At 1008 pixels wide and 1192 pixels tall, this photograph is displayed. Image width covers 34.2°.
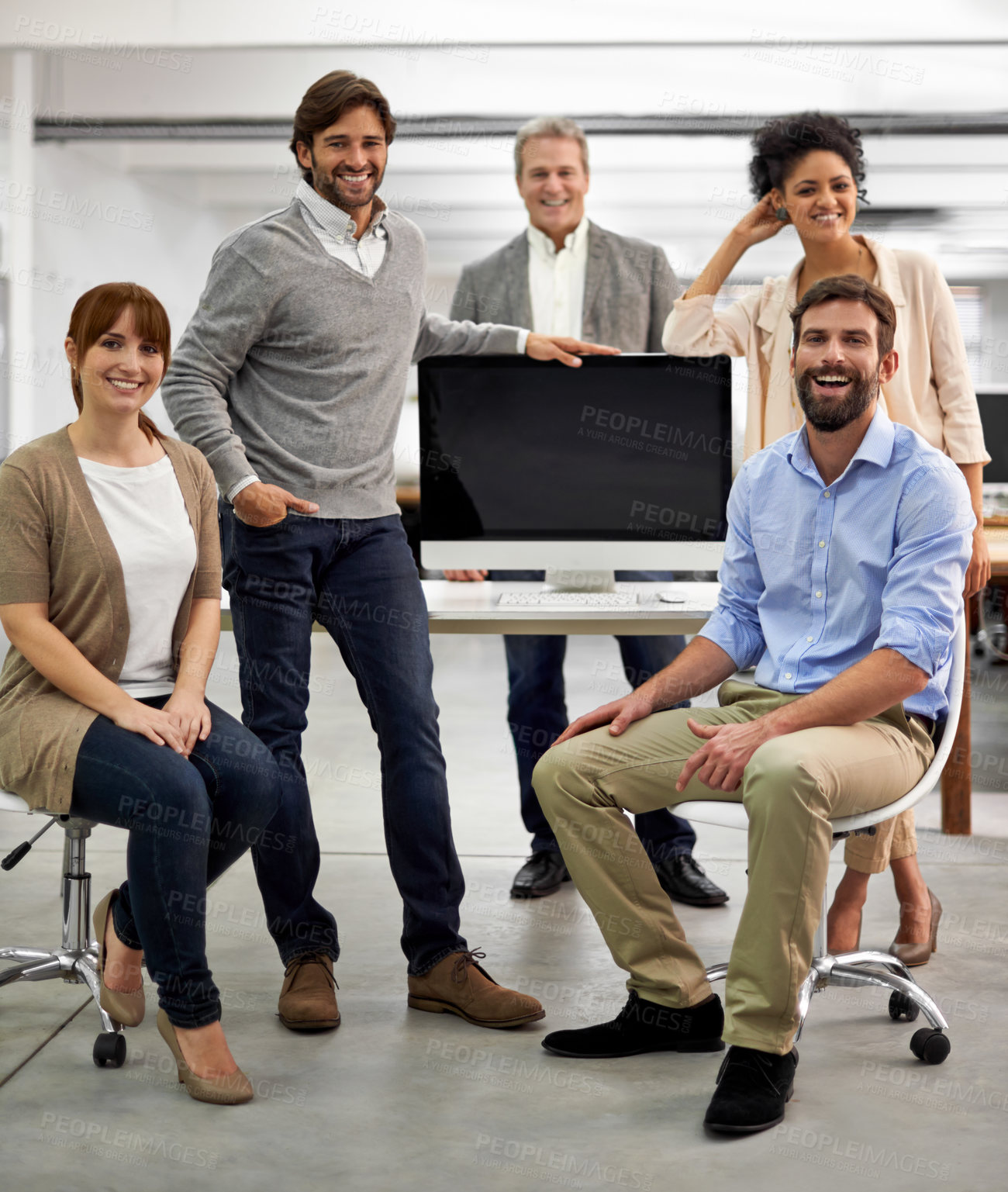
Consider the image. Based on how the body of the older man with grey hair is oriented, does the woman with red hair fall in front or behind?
in front

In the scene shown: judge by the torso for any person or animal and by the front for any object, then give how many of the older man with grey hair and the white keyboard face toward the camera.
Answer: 2

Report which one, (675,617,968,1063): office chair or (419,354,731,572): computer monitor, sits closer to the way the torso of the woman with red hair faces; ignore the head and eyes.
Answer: the office chair

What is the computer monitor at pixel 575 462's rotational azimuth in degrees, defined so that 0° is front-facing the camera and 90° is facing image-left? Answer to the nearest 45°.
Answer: approximately 0°

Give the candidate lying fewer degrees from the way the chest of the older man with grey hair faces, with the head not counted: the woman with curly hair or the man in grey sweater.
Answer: the man in grey sweater

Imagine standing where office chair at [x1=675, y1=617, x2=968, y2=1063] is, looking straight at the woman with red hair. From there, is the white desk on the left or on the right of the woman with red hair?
right

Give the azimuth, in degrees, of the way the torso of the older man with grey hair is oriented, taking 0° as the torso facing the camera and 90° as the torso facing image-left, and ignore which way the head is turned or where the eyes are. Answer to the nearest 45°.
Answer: approximately 0°

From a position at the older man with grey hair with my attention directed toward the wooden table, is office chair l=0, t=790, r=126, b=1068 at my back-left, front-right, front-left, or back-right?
back-right
